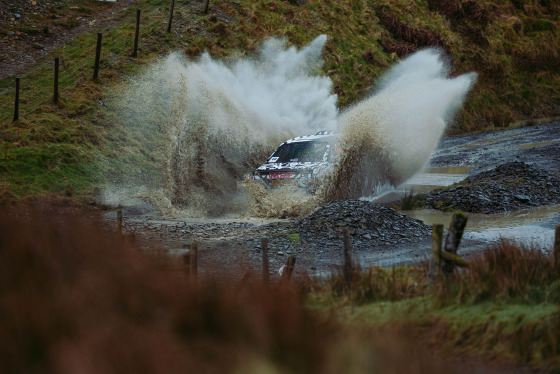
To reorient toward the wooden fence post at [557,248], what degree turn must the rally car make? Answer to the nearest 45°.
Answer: approximately 45° to its left

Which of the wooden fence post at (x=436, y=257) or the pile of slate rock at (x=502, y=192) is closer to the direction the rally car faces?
the wooden fence post

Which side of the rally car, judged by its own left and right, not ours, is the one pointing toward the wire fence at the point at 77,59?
right

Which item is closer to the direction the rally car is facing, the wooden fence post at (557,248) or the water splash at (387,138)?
the wooden fence post

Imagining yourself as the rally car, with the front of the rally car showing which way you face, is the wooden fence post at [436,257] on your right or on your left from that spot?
on your left

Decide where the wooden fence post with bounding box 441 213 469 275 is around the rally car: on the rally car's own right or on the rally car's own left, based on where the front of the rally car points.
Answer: on the rally car's own left

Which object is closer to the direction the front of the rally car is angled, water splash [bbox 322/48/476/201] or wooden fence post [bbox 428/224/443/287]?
the wooden fence post

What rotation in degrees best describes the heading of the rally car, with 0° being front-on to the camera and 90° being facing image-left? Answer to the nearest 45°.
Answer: approximately 45°
